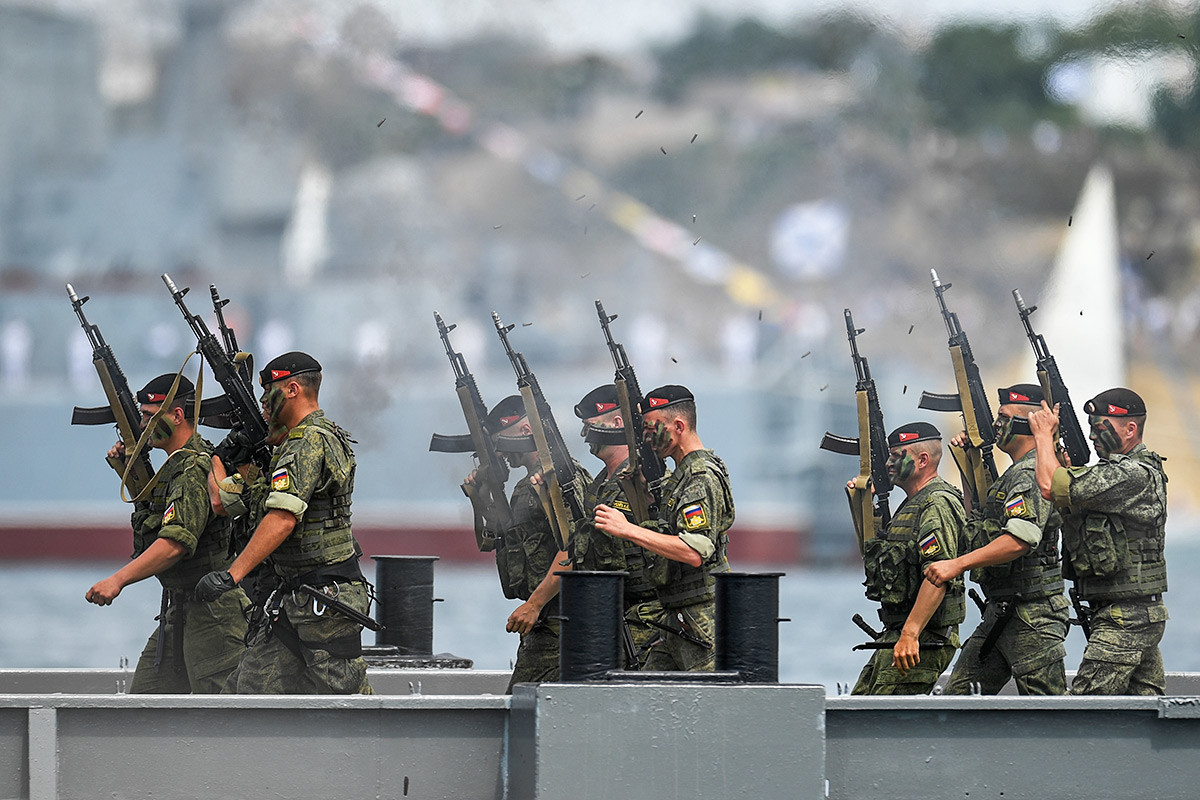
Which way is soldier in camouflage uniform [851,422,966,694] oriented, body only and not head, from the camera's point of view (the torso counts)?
to the viewer's left

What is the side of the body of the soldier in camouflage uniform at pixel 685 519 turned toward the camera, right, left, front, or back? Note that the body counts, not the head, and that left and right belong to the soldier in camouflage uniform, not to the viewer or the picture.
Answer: left

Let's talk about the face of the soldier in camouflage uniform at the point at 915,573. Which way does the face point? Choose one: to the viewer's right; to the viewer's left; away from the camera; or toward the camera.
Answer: to the viewer's left

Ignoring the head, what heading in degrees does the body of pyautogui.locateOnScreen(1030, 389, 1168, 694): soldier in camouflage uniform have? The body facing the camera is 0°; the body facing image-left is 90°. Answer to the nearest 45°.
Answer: approximately 90°

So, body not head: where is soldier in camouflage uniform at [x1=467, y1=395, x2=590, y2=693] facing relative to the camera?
to the viewer's left

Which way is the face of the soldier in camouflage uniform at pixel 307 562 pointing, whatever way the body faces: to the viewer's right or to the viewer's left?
to the viewer's left

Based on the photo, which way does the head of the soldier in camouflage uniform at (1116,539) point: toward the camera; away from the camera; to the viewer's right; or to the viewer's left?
to the viewer's left

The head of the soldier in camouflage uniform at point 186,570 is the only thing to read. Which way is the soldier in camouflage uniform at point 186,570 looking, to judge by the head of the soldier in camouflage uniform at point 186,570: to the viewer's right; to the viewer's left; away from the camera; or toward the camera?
to the viewer's left

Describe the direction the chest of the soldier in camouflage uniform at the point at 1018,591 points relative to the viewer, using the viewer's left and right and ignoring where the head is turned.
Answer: facing to the left of the viewer

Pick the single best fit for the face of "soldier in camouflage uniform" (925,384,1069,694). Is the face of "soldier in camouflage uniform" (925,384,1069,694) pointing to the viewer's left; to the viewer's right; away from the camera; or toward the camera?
to the viewer's left
